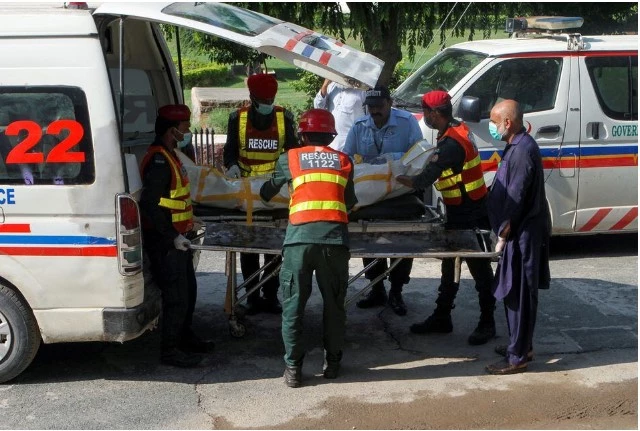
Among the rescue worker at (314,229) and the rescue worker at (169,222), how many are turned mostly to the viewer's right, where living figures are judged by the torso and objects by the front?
1

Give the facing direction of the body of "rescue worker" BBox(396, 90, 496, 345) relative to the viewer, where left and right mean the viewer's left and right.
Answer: facing to the left of the viewer

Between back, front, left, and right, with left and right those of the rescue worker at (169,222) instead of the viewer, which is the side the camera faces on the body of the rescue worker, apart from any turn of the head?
right

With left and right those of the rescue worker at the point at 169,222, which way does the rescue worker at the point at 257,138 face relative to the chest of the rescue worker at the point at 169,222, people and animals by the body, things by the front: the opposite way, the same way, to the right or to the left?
to the right

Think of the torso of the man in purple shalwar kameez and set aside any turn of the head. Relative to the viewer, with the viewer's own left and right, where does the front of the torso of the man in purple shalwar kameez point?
facing to the left of the viewer

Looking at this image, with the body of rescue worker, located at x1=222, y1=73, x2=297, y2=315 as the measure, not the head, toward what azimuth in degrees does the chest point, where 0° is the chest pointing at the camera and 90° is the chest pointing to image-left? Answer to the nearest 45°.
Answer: approximately 0°

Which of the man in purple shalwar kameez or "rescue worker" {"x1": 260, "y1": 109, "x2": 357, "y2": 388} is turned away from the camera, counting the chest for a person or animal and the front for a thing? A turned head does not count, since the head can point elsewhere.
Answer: the rescue worker

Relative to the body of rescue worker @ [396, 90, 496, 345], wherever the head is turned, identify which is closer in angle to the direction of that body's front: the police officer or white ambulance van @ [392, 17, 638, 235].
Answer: the police officer

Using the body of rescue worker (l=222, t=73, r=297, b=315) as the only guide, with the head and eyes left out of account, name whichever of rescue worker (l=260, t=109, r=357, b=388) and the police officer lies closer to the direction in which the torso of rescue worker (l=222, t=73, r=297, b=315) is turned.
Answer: the rescue worker

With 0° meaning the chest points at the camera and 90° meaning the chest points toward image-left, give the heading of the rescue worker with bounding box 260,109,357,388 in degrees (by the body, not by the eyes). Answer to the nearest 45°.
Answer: approximately 180°

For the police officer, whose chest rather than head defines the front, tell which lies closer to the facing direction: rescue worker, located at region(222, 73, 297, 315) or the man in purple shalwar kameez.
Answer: the man in purple shalwar kameez

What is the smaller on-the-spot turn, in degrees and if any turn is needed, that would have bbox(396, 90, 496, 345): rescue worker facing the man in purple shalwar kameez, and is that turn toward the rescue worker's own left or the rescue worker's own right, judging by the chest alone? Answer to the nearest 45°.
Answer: approximately 135° to the rescue worker's own left
